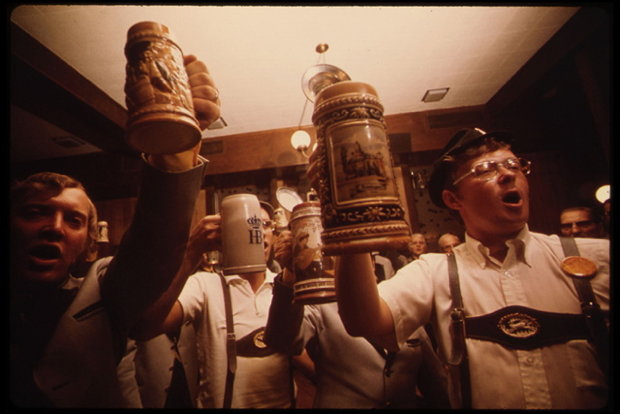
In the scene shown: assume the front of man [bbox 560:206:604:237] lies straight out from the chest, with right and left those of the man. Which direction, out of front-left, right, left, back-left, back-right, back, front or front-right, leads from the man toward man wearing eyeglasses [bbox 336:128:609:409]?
front-left

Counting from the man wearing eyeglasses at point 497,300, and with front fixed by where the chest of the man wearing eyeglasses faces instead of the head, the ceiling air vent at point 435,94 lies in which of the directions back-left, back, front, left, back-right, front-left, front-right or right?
back

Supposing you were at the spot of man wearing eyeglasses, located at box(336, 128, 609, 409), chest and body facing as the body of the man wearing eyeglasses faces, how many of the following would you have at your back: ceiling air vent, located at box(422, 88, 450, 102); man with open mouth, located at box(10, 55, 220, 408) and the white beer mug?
1

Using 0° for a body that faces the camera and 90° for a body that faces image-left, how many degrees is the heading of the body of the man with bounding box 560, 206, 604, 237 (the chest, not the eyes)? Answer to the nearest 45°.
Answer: approximately 45°

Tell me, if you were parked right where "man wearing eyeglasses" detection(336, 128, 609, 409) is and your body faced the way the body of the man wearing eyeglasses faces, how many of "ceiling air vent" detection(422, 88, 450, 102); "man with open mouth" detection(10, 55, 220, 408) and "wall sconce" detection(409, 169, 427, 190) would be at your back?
2

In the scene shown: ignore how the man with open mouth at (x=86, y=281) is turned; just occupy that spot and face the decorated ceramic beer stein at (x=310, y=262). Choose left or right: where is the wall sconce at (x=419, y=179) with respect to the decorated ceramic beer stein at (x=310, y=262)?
left

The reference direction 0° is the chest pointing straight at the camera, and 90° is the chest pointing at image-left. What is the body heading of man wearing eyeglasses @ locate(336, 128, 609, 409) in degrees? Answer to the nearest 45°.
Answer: approximately 0°

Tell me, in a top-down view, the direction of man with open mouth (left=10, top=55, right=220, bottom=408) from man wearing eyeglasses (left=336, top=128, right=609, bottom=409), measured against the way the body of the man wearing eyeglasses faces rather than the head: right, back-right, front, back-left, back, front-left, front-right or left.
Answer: front-right

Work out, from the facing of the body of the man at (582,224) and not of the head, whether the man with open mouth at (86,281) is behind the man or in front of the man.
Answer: in front

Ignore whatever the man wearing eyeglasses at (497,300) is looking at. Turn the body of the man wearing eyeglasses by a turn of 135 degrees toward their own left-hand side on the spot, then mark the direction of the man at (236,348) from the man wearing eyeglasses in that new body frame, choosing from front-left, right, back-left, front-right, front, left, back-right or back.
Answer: back-left

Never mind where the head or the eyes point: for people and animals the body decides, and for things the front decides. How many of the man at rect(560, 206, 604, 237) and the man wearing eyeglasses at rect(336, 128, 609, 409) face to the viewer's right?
0
